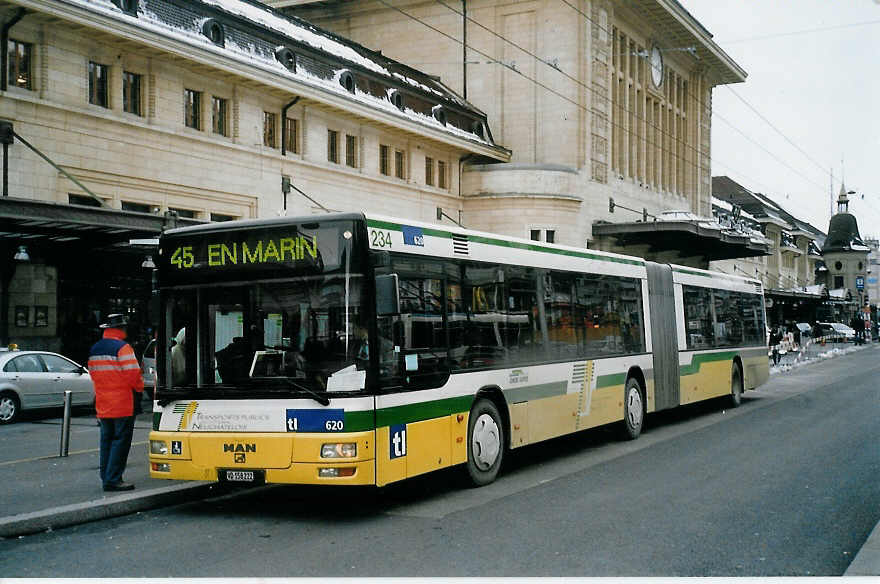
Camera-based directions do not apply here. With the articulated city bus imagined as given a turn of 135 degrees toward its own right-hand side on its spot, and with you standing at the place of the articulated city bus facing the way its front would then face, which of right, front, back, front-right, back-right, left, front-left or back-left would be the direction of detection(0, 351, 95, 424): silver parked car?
front-left

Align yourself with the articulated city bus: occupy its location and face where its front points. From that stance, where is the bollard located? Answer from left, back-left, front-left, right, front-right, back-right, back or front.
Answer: front

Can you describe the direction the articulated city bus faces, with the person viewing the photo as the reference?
facing the viewer and to the left of the viewer

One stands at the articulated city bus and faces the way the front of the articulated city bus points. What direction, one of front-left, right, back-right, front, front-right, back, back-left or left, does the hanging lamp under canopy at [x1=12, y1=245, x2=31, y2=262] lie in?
right

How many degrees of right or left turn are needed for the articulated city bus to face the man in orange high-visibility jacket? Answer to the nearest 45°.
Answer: approximately 45° to its right
